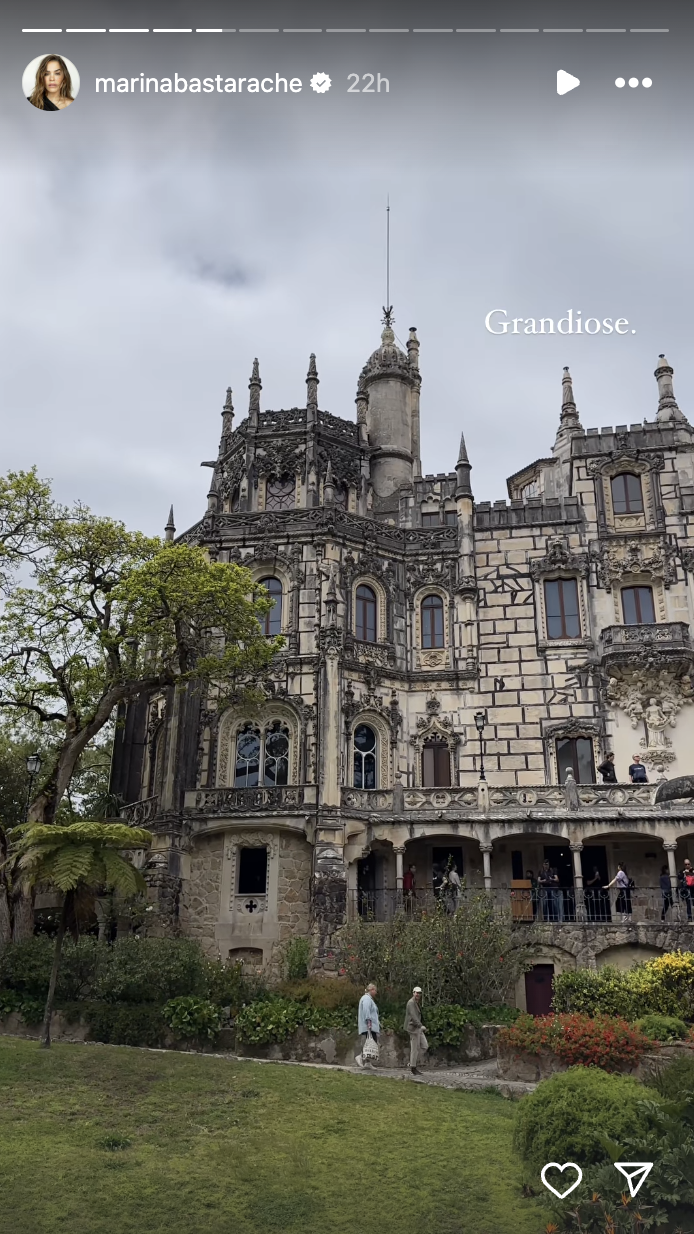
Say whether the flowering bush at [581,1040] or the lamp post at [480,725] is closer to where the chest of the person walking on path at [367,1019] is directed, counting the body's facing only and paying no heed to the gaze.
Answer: the flowering bush

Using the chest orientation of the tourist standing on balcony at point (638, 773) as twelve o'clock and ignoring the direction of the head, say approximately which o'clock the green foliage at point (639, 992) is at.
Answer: The green foliage is roughly at 12 o'clock from the tourist standing on balcony.

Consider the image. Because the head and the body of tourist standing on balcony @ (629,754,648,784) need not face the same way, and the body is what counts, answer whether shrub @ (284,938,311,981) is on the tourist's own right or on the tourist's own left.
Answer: on the tourist's own right

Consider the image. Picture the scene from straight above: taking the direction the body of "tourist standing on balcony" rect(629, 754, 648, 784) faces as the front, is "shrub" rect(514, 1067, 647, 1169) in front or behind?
in front

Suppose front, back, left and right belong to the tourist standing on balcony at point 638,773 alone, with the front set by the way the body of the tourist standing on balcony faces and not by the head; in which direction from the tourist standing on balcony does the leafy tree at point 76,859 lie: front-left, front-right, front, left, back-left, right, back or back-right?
front-right

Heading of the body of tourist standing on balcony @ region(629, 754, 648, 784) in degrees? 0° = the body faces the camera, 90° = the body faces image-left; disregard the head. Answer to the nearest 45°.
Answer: approximately 0°

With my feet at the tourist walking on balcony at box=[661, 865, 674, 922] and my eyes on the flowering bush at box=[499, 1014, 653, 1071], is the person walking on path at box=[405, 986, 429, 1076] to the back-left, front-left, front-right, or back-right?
front-right

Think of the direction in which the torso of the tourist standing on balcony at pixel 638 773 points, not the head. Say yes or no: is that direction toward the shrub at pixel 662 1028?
yes

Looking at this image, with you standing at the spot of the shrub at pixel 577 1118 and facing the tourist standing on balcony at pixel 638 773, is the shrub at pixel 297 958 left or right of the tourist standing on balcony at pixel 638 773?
left

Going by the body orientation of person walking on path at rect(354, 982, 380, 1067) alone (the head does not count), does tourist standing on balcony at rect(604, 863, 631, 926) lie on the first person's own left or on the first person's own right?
on the first person's own left

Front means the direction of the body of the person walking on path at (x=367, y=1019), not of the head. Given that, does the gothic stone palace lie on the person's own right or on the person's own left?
on the person's own left
